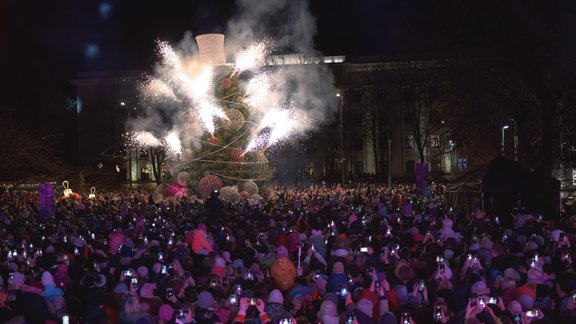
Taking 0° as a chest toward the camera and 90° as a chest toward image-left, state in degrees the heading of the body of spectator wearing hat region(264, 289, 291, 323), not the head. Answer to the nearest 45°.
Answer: approximately 180°

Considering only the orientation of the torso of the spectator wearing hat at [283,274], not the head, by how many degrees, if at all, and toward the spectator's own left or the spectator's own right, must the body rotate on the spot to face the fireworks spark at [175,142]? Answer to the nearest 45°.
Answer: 0° — they already face it

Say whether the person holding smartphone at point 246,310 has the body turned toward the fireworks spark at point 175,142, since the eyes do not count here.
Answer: yes

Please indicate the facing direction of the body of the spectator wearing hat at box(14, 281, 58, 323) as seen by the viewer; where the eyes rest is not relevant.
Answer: away from the camera

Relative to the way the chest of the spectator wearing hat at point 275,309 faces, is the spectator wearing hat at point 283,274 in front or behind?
in front

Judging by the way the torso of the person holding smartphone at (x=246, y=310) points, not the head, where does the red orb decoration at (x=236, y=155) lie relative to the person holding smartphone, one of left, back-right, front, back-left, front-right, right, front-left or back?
front

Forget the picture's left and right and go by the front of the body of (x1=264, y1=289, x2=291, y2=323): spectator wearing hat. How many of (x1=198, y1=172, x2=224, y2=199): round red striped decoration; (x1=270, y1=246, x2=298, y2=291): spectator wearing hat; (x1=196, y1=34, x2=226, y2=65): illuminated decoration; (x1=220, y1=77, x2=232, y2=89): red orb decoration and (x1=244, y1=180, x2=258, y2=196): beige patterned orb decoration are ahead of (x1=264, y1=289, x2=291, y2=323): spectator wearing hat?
5

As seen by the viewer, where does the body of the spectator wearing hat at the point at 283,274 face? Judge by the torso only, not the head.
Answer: away from the camera

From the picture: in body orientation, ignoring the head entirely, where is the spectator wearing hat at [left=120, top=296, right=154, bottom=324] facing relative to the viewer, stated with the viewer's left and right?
facing away from the viewer

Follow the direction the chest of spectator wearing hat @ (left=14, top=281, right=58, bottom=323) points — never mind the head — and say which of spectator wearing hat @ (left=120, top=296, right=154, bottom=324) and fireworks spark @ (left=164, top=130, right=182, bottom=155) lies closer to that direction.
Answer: the fireworks spark

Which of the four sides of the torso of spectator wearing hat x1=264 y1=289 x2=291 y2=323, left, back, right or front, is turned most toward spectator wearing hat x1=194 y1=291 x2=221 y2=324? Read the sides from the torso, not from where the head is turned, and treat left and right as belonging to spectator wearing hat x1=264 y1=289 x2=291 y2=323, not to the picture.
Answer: left

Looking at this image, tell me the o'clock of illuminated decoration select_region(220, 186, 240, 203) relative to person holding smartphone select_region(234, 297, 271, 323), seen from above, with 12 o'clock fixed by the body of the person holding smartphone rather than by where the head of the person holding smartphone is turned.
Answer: The illuminated decoration is roughly at 12 o'clock from the person holding smartphone.

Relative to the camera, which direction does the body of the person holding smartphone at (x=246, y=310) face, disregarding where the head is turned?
away from the camera

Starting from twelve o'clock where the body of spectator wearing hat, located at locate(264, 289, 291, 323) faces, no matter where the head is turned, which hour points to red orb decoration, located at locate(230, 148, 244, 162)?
The red orb decoration is roughly at 12 o'clock from the spectator wearing hat.
